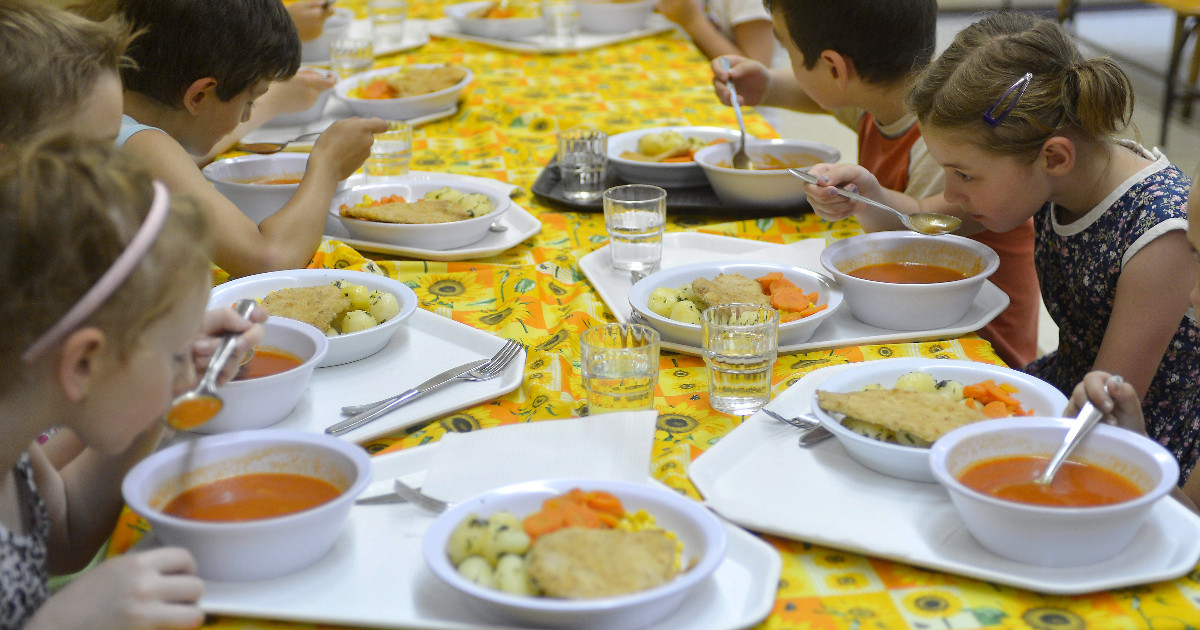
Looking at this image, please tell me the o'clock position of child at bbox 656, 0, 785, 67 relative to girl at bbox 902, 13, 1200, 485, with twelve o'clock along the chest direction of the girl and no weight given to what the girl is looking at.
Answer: The child is roughly at 2 o'clock from the girl.

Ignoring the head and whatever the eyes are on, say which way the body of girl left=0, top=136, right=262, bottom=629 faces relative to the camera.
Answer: to the viewer's right

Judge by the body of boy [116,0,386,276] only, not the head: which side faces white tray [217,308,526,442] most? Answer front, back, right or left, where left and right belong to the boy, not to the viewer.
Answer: right

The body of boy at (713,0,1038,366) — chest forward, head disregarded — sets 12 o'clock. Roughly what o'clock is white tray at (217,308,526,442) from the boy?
The white tray is roughly at 10 o'clock from the boy.

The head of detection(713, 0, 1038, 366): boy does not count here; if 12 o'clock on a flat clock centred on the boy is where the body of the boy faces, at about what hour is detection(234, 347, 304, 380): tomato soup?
The tomato soup is roughly at 10 o'clock from the boy.

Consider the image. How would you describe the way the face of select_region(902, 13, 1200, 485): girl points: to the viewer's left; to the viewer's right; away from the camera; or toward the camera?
to the viewer's left

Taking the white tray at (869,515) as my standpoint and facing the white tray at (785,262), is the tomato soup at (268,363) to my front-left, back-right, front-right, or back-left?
front-left

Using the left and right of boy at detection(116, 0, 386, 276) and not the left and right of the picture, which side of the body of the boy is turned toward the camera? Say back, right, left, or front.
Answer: right

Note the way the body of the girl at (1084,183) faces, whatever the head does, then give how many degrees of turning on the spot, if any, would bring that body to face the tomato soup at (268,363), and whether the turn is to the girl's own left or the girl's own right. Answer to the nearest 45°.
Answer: approximately 45° to the girl's own left

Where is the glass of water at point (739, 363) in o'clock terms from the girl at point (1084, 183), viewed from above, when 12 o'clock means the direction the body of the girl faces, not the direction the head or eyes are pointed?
The glass of water is roughly at 10 o'clock from the girl.

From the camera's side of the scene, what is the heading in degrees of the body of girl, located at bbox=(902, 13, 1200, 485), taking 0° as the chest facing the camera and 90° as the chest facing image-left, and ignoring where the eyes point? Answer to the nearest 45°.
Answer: approximately 90°

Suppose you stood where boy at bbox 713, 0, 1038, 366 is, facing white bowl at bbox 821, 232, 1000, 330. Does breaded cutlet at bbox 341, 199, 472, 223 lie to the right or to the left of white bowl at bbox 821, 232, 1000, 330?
right

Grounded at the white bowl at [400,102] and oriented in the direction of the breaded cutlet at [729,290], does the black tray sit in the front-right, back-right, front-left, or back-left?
front-left

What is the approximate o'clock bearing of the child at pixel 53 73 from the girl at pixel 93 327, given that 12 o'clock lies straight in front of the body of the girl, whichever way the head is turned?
The child is roughly at 9 o'clock from the girl.

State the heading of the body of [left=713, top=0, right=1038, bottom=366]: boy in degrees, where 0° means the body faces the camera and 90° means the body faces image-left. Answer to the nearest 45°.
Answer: approximately 90°

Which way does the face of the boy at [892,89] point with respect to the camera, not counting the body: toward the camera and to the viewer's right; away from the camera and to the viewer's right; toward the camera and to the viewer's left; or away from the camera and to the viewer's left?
away from the camera and to the viewer's left

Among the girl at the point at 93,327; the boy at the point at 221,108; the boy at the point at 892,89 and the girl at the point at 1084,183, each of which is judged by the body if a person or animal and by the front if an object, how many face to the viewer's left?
2

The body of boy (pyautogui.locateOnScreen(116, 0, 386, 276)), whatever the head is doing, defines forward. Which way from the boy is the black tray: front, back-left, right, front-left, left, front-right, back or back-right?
front

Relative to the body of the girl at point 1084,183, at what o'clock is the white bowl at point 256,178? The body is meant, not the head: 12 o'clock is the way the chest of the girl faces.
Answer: The white bowl is roughly at 12 o'clock from the girl.
